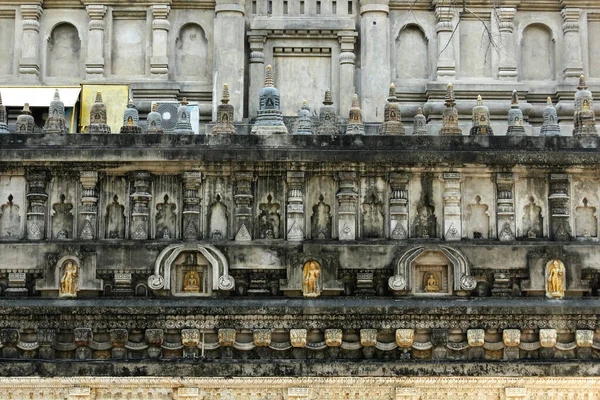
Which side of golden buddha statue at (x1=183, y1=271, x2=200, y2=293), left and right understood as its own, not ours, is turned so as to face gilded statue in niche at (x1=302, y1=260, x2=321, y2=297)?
left

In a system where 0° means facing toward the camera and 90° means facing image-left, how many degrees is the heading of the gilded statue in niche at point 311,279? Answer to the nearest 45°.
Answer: approximately 0°

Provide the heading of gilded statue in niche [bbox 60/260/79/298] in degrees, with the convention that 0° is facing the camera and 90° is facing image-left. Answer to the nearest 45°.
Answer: approximately 0°

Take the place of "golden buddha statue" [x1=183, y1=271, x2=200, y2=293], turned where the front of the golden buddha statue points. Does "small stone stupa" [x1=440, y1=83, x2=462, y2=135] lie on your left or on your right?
on your left

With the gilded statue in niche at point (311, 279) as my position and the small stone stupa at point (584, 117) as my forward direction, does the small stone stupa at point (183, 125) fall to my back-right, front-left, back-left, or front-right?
back-left

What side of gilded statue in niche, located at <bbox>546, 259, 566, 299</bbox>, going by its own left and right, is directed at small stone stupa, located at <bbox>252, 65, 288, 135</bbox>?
right

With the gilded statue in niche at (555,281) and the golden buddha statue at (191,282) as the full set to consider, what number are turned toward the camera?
2
